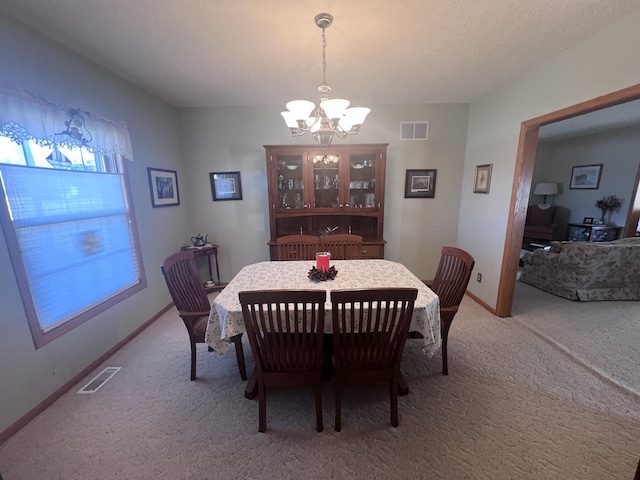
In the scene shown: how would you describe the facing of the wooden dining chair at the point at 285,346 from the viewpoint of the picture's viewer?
facing away from the viewer

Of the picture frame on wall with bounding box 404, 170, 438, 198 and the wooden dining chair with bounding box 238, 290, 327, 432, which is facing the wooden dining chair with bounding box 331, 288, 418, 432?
the picture frame on wall

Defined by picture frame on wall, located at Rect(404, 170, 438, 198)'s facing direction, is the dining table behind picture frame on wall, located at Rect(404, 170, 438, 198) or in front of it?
in front

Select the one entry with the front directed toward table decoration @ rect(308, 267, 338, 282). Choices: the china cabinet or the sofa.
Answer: the china cabinet

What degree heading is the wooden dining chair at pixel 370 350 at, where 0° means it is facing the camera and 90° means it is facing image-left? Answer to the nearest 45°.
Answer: approximately 180°

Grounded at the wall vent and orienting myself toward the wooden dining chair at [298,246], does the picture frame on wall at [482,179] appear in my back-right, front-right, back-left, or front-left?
back-left

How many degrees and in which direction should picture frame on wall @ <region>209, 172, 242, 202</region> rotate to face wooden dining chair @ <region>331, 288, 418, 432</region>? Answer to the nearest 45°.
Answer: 0° — it already faces it

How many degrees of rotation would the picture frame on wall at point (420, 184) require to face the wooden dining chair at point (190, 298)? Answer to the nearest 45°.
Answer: approximately 45° to its right

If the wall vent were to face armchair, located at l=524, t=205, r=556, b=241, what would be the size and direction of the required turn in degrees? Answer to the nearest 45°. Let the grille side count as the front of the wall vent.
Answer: approximately 135° to its left
